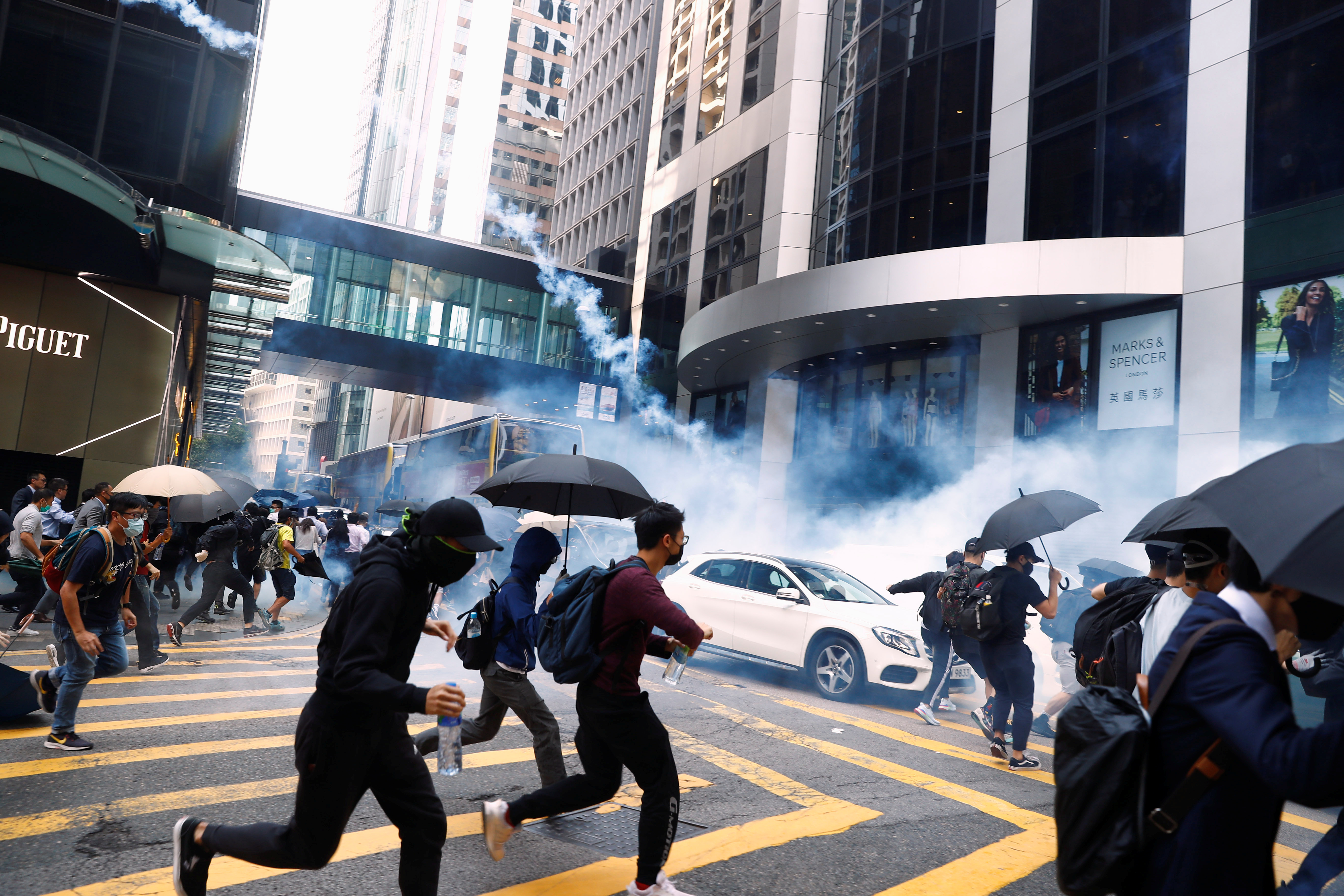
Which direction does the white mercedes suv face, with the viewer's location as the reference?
facing the viewer and to the right of the viewer

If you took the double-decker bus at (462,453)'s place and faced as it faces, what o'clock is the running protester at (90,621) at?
The running protester is roughly at 2 o'clock from the double-decker bus.

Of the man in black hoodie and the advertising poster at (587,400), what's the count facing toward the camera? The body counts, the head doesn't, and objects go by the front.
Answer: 1

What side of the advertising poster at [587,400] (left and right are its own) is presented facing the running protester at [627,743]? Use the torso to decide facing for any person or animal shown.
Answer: front

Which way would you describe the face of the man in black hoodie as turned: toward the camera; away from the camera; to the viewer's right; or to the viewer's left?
to the viewer's right

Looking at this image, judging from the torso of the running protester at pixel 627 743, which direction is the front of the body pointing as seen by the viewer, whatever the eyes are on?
to the viewer's right

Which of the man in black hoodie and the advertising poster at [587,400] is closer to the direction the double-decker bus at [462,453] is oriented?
the man in black hoodie

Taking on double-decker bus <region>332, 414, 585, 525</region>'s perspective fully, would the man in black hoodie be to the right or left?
on its right

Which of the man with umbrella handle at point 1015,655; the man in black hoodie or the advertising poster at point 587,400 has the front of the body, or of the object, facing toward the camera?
the advertising poster

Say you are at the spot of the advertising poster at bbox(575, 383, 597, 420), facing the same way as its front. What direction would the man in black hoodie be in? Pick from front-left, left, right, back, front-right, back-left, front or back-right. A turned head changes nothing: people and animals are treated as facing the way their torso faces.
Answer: front

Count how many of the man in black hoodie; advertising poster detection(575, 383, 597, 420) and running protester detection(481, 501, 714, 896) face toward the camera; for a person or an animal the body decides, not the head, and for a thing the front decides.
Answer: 1

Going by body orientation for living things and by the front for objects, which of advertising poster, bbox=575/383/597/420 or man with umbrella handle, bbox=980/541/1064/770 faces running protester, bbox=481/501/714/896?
the advertising poster

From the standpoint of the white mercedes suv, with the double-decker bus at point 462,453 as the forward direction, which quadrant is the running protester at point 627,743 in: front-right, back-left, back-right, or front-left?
back-left

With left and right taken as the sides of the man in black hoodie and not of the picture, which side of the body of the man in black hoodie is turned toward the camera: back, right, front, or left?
right

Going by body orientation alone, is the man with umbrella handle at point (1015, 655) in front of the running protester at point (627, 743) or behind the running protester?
in front

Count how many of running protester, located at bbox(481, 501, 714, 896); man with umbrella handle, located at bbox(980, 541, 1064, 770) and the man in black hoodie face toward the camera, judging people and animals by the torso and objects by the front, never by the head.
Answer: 0
